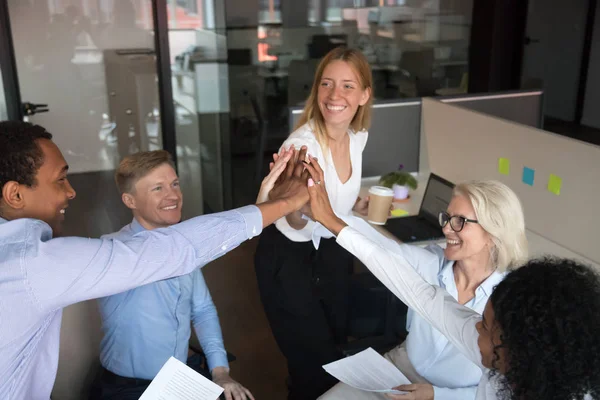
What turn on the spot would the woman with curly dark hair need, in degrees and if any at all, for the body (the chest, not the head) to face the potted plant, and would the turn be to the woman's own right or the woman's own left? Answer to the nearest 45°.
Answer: approximately 45° to the woman's own right

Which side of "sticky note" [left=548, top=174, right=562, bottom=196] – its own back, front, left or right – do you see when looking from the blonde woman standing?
front

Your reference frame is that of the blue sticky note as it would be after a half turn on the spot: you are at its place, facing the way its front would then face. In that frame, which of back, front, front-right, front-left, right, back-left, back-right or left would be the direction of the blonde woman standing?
back

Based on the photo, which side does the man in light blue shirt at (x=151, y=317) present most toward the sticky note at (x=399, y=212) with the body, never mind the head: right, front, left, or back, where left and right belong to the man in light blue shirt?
left

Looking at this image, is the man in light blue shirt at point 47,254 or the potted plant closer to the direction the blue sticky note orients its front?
the man in light blue shirt

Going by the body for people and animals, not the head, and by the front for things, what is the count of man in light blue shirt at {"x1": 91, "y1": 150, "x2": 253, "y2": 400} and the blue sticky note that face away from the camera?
0

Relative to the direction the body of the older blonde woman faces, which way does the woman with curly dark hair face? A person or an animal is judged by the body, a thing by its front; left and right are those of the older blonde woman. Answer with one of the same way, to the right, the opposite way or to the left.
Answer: to the right

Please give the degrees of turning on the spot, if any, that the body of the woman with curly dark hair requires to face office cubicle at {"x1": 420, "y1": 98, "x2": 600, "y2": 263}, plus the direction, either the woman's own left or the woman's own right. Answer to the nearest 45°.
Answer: approximately 45° to the woman's own right

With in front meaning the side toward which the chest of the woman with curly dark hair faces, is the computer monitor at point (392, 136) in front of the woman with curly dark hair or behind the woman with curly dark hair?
in front

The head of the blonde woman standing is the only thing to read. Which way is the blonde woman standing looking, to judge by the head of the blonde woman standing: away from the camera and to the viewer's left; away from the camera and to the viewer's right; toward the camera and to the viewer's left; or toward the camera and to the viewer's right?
toward the camera and to the viewer's left

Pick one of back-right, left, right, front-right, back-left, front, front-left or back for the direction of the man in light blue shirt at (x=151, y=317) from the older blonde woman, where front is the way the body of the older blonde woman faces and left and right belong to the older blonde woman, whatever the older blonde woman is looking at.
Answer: front-right

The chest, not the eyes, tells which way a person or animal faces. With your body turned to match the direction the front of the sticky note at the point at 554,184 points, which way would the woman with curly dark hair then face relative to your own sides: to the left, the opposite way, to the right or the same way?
to the right
